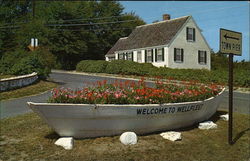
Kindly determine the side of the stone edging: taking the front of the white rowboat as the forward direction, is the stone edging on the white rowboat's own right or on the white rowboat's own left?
on the white rowboat's own left

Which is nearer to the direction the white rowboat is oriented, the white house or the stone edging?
the white house

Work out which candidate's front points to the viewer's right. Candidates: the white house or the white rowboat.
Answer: the white rowboat

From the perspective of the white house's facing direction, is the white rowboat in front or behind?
in front

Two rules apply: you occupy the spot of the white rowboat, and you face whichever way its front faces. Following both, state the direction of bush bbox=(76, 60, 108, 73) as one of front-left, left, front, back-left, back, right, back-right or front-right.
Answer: left

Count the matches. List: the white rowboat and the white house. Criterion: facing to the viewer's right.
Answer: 1

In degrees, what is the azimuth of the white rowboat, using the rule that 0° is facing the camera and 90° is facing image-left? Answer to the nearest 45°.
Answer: approximately 270°

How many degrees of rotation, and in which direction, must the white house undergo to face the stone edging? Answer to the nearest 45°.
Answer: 0° — it already faces it

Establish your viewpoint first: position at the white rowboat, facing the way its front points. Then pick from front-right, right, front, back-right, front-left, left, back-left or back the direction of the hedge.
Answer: left

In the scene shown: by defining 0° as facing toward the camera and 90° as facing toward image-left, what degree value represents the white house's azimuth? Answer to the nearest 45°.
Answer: approximately 45°

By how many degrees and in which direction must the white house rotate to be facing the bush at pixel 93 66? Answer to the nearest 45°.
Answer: approximately 45° to its right

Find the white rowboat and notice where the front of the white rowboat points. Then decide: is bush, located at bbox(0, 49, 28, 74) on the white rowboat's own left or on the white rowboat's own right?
on the white rowboat's own left
